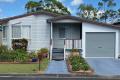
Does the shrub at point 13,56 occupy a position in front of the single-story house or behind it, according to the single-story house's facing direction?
in front

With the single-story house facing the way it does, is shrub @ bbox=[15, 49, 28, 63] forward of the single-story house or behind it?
forward

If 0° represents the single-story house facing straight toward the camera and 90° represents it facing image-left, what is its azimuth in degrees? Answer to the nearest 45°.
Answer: approximately 0°

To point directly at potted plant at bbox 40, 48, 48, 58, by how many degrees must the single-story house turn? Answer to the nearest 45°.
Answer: approximately 45° to its right
